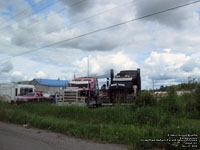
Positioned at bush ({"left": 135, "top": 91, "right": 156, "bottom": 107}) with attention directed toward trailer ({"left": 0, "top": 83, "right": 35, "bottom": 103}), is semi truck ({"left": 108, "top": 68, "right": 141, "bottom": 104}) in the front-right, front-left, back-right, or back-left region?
front-right

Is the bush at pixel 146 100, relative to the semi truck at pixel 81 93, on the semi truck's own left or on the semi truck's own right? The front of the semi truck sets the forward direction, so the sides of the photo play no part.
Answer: on the semi truck's own left

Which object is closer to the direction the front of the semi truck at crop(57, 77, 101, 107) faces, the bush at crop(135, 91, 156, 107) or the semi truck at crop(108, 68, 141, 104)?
the bush

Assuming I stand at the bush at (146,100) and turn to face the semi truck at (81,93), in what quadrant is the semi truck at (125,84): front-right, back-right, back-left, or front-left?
front-right

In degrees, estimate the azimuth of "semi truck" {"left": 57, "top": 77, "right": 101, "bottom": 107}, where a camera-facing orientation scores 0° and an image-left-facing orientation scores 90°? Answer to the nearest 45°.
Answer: approximately 45°

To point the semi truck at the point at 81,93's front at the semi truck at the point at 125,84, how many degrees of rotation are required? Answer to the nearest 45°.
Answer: approximately 135° to its left

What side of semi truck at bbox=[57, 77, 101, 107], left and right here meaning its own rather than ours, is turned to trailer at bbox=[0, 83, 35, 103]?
right
